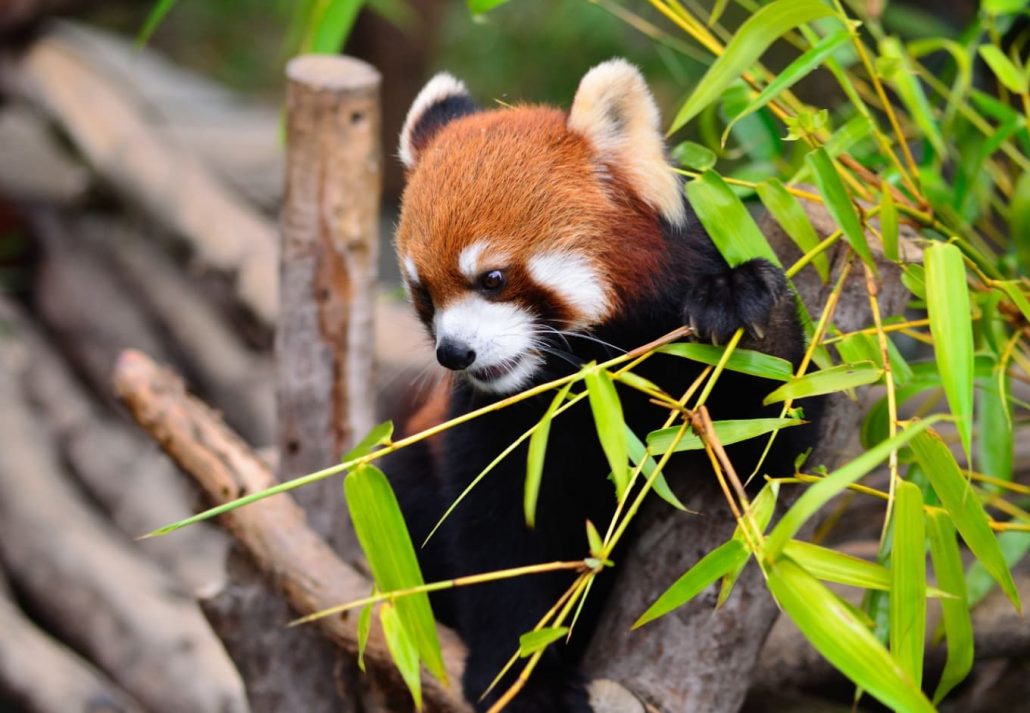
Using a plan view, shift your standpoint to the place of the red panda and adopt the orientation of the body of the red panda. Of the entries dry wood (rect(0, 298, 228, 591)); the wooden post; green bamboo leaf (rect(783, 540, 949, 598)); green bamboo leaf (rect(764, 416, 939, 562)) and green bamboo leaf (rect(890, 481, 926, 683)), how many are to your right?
2

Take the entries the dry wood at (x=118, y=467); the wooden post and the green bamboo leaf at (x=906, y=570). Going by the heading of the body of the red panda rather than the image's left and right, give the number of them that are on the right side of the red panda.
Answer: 2

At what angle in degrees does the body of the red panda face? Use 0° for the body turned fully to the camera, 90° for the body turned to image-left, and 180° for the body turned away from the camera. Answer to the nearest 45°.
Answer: approximately 45°

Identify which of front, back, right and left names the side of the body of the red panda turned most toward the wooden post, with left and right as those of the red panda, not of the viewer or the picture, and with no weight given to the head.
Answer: right

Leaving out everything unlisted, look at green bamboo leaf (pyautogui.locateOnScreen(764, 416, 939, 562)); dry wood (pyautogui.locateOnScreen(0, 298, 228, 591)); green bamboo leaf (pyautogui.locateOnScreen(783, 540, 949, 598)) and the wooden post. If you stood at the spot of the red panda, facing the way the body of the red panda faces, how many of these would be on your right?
2
